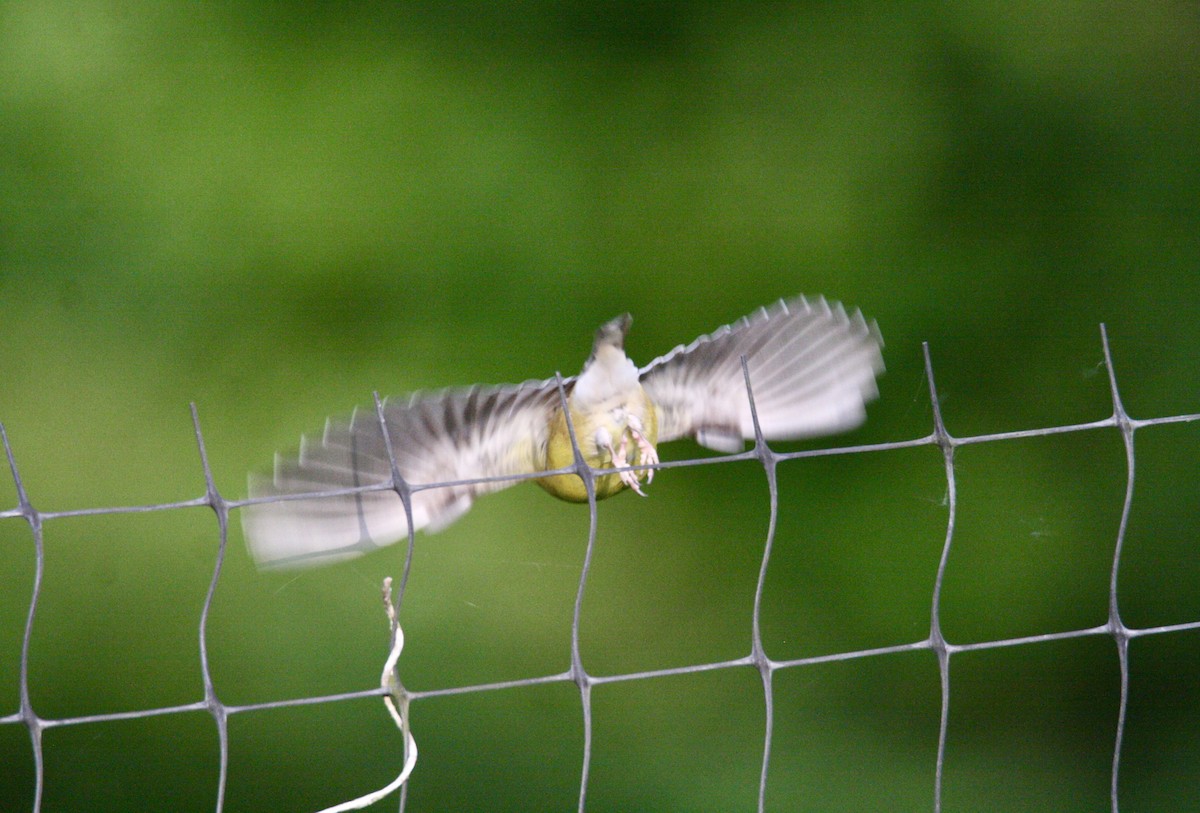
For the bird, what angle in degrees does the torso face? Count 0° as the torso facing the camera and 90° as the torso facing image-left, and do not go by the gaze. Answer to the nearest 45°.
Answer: approximately 180°
